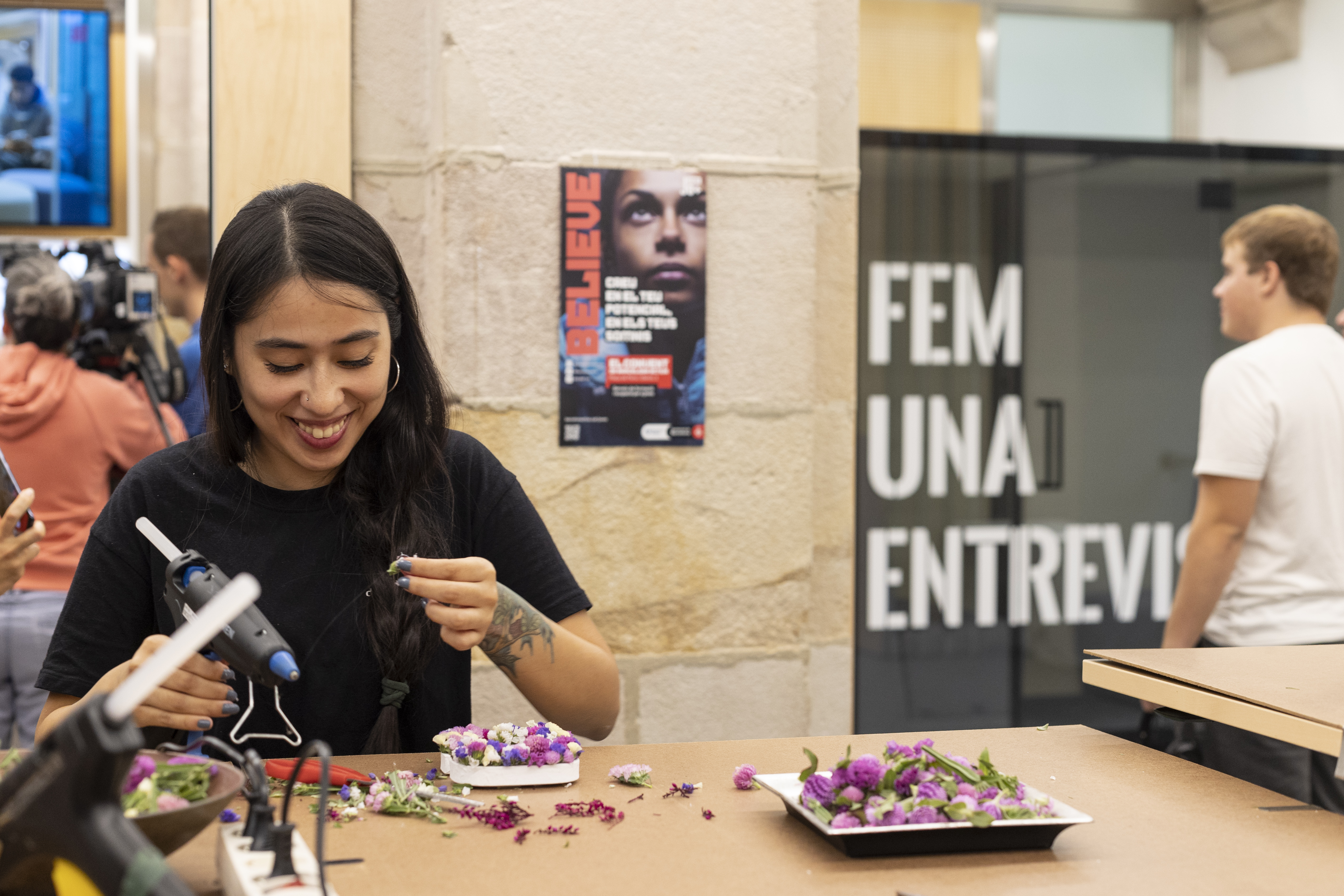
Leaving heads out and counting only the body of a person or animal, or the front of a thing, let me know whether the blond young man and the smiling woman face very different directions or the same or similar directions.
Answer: very different directions

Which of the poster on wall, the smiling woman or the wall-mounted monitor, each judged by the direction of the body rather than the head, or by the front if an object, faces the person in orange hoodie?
the wall-mounted monitor

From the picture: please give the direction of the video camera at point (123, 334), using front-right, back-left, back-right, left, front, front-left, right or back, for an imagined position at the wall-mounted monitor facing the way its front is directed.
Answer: front

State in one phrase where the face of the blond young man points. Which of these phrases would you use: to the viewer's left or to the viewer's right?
to the viewer's left

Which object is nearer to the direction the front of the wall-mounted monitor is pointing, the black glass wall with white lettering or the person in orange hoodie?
the person in orange hoodie

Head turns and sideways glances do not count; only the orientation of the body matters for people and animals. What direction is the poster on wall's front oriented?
toward the camera

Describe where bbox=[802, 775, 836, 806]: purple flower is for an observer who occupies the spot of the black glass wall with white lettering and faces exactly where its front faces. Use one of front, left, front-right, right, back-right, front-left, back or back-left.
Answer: front

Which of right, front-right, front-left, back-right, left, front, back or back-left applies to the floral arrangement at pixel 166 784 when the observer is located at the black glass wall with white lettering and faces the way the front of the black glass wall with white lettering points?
front

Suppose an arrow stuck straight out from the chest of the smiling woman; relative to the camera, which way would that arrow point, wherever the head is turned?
toward the camera

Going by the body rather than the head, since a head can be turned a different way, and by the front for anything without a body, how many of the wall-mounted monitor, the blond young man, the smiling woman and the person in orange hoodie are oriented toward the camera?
2

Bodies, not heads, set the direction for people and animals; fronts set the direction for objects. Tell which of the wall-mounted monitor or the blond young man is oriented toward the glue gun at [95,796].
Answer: the wall-mounted monitor

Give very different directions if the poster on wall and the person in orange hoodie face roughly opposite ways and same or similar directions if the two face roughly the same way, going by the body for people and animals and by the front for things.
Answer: very different directions

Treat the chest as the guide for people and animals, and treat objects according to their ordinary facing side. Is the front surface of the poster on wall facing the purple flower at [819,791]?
yes

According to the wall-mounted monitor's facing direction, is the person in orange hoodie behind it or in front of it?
in front

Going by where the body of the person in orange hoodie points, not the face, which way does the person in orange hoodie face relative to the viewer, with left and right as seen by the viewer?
facing away from the viewer
